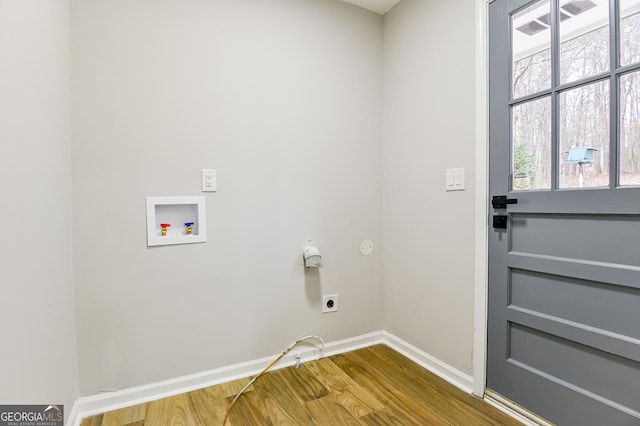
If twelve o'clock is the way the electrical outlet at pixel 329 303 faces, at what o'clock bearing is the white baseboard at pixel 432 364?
The white baseboard is roughly at 11 o'clock from the electrical outlet.

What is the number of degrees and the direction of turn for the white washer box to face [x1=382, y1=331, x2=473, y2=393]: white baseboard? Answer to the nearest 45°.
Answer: approximately 90° to its left

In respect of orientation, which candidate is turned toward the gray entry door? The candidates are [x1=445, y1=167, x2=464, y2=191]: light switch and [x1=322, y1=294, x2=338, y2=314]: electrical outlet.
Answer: the electrical outlet

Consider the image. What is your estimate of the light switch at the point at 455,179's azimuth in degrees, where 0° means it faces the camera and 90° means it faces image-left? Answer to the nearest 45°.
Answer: approximately 45°

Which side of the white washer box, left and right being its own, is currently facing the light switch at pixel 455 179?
left

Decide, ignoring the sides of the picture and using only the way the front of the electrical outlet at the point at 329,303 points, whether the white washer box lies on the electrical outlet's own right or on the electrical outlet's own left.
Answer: on the electrical outlet's own right

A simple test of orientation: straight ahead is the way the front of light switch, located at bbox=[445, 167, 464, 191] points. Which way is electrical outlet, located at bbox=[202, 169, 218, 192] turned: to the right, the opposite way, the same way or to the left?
to the left
